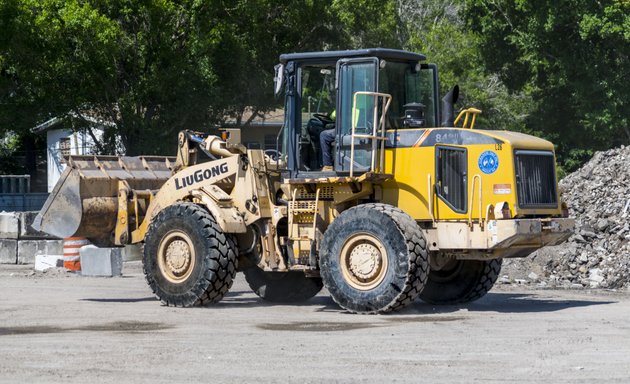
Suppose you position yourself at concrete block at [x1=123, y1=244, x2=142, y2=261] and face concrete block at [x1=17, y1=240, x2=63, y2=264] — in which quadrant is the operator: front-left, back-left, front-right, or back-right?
back-left

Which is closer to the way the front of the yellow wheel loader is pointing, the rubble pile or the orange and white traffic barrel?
the orange and white traffic barrel

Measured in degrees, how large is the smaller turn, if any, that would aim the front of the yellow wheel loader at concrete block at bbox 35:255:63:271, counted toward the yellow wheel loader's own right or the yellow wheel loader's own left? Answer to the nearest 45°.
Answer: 0° — it already faces it

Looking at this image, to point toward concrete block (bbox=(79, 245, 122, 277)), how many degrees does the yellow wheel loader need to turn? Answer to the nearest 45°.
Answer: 0° — it already faces it

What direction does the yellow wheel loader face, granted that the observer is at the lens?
facing away from the viewer and to the left of the viewer

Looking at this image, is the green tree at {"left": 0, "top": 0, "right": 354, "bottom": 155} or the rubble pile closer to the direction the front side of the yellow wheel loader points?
the green tree
